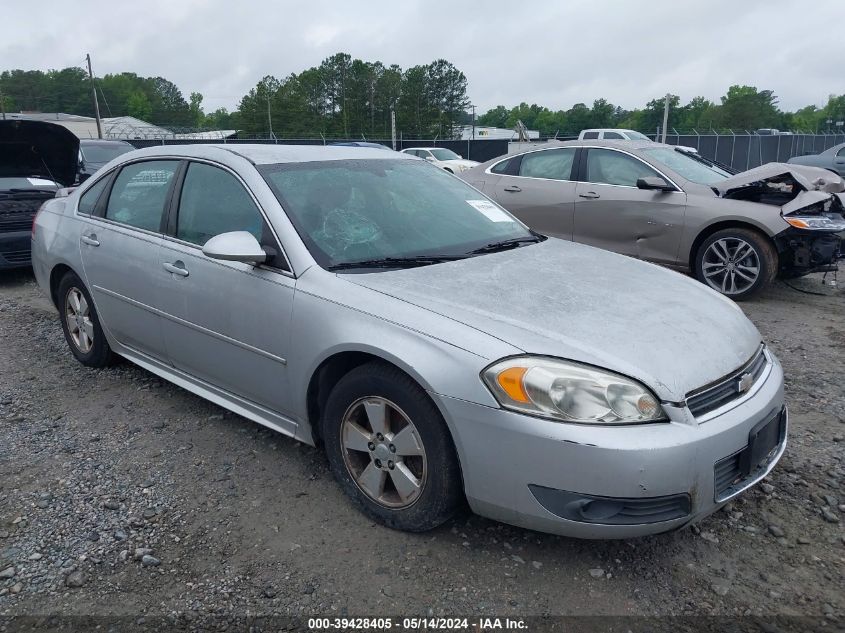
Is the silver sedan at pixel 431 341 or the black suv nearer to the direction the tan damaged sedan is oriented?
the silver sedan

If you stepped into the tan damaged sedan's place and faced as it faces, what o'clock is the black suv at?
The black suv is roughly at 4 o'clock from the tan damaged sedan.

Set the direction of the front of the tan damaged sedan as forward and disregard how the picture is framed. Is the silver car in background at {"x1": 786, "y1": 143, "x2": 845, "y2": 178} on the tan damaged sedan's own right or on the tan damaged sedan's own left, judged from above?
on the tan damaged sedan's own left

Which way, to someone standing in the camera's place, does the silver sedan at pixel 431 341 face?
facing the viewer and to the right of the viewer

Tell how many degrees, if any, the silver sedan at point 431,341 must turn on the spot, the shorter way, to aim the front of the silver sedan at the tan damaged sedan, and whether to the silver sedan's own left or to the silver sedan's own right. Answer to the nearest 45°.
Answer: approximately 90° to the silver sedan's own left

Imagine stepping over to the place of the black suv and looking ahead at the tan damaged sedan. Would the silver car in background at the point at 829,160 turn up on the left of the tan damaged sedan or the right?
left

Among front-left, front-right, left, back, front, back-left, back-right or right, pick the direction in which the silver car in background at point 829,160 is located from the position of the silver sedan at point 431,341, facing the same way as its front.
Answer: left

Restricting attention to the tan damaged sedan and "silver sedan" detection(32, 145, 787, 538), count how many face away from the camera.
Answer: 0
